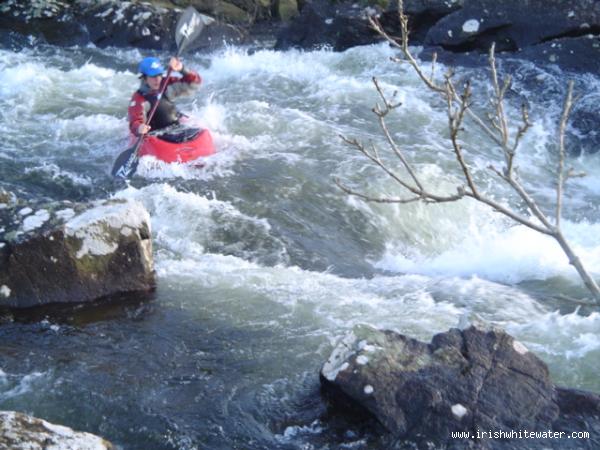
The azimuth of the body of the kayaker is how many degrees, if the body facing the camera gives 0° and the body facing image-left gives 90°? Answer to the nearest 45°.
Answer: approximately 315°

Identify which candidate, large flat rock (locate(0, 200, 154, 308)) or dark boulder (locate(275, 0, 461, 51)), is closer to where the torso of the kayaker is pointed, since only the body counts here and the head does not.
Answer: the large flat rock

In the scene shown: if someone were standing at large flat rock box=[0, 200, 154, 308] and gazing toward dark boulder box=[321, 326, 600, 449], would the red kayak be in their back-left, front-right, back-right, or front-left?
back-left

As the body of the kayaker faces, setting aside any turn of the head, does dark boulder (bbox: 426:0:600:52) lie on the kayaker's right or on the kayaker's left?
on the kayaker's left

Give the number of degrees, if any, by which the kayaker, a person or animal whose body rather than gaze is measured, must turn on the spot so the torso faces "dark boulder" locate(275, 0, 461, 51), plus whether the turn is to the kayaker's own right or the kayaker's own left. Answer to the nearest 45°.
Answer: approximately 90° to the kayaker's own left

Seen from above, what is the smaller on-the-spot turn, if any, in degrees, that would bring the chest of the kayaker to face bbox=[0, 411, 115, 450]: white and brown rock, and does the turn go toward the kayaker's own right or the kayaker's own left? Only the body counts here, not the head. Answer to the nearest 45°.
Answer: approximately 45° to the kayaker's own right

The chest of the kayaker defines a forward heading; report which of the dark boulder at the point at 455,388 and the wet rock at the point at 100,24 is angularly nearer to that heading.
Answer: the dark boulder
